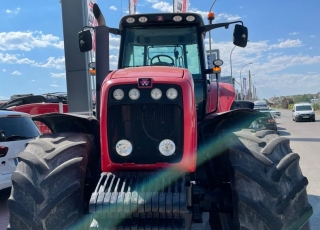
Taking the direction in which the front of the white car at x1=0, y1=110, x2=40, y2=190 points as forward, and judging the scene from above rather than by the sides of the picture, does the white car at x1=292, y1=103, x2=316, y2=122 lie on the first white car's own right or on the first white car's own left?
on the first white car's own right

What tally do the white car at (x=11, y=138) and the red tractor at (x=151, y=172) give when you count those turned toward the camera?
1

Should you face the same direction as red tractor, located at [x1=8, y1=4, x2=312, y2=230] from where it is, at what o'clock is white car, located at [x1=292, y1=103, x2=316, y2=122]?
The white car is roughly at 7 o'clock from the red tractor.

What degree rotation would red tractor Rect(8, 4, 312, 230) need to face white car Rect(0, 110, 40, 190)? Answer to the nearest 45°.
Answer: approximately 135° to its right

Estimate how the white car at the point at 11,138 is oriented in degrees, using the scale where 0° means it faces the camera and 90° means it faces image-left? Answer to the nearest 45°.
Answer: approximately 135°
